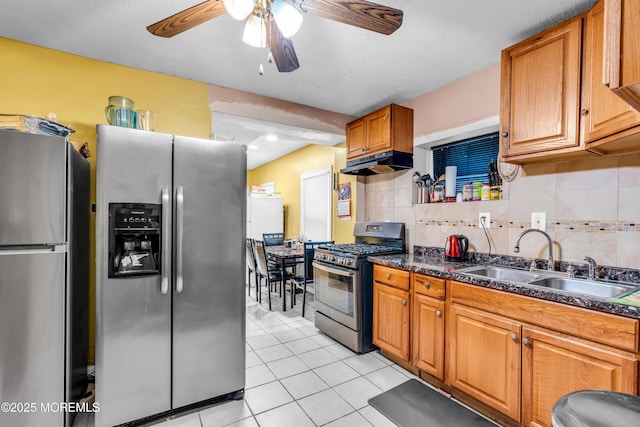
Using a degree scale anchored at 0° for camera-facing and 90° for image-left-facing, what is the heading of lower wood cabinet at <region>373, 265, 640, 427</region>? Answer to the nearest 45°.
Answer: approximately 45°

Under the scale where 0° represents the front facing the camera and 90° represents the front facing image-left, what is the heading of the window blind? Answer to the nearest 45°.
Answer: approximately 45°

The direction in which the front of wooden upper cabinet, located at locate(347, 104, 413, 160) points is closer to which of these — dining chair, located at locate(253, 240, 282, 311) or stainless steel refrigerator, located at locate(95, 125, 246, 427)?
the stainless steel refrigerator

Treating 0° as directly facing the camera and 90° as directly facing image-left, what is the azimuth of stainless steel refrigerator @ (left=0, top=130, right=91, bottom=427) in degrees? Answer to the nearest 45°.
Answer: approximately 0°
